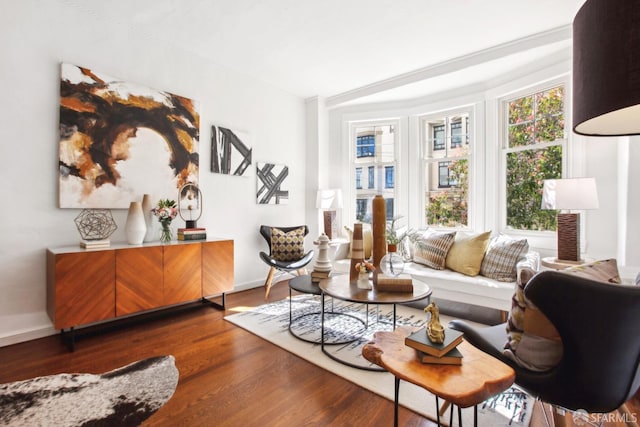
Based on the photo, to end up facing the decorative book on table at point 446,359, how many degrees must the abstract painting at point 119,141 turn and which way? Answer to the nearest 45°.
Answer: approximately 45° to its right

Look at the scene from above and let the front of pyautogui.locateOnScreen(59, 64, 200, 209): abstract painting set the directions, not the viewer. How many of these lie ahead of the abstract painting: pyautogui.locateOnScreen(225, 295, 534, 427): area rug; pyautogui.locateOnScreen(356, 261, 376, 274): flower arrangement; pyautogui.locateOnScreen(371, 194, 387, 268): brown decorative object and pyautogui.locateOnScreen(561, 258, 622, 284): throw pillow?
4

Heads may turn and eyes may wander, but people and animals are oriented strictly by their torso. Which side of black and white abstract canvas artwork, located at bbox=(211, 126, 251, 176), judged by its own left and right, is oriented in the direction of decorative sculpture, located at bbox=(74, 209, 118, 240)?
right

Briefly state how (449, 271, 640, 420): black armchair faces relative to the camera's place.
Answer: facing away from the viewer and to the left of the viewer

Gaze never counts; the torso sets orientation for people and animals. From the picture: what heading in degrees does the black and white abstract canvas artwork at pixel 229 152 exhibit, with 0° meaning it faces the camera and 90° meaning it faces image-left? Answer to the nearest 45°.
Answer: approximately 315°

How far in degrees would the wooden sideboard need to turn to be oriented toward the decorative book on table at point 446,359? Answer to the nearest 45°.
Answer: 0° — it already faces it

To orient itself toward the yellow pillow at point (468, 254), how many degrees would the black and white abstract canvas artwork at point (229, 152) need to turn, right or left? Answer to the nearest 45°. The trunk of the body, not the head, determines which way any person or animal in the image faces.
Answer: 0° — it already faces it
